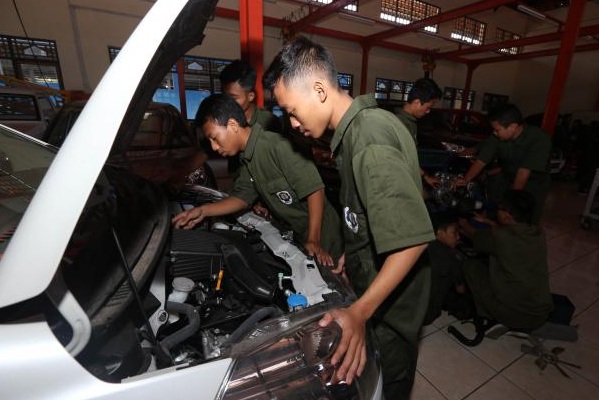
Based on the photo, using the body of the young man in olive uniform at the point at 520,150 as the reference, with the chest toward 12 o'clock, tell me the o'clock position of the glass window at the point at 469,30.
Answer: The glass window is roughly at 4 o'clock from the young man in olive uniform.

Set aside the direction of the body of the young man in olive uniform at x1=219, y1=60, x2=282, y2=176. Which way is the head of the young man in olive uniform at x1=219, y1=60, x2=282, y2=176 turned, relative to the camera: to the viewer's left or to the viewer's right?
to the viewer's left

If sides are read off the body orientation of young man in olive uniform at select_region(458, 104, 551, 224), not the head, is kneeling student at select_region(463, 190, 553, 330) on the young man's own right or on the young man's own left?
on the young man's own left

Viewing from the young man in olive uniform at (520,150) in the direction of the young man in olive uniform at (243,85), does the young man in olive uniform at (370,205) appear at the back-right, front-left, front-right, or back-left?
front-left

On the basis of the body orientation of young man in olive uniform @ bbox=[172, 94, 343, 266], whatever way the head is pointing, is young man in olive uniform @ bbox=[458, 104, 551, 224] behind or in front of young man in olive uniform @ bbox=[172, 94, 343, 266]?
behind

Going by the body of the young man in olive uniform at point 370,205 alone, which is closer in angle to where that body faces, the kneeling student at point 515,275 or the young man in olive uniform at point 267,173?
the young man in olive uniform

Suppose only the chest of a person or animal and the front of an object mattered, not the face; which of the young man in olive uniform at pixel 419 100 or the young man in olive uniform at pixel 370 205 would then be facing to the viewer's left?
the young man in olive uniform at pixel 370 205

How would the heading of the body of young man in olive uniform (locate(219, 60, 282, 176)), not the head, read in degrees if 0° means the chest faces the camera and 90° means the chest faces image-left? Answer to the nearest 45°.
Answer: approximately 45°

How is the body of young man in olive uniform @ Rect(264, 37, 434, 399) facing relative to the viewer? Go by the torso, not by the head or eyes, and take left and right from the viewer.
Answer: facing to the left of the viewer

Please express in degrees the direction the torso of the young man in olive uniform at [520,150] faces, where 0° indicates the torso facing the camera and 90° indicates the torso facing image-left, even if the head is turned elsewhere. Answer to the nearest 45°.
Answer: approximately 45°

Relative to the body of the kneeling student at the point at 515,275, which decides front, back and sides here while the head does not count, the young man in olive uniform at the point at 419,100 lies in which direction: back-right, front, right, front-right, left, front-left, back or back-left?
front

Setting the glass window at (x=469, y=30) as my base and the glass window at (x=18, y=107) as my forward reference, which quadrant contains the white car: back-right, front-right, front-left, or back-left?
front-left

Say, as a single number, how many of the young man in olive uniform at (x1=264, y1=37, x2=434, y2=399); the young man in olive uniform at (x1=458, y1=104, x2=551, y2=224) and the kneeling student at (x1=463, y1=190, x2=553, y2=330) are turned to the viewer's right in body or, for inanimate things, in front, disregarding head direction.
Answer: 0

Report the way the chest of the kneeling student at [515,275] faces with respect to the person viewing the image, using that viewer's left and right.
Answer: facing away from the viewer and to the left of the viewer

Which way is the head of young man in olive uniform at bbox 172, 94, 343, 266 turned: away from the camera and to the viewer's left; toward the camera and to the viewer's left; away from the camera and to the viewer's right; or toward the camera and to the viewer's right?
toward the camera and to the viewer's left

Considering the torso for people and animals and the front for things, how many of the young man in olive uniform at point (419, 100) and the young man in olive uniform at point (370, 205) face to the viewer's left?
1

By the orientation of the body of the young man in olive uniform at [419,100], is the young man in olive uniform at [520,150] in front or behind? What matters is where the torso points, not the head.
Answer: in front

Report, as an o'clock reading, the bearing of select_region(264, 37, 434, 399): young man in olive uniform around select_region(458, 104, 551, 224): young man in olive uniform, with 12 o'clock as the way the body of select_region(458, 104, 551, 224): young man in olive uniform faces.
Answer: select_region(264, 37, 434, 399): young man in olive uniform is roughly at 11 o'clock from select_region(458, 104, 551, 224): young man in olive uniform.
